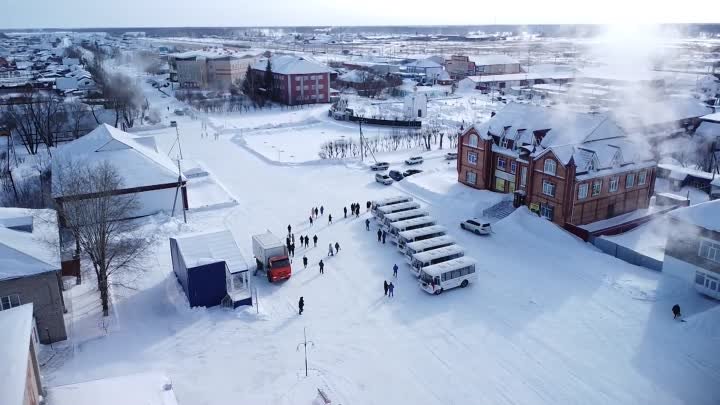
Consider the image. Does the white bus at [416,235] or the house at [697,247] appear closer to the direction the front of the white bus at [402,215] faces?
the white bus

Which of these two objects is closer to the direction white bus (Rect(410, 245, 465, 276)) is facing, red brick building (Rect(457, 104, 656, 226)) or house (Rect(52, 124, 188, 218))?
the house

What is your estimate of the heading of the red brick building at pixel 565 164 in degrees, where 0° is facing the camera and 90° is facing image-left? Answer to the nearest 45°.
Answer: approximately 45°

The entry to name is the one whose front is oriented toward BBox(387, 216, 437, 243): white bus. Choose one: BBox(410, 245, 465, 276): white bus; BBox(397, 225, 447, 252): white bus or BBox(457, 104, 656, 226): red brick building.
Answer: the red brick building

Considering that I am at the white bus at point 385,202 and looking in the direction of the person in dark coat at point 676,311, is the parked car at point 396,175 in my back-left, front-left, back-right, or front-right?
back-left

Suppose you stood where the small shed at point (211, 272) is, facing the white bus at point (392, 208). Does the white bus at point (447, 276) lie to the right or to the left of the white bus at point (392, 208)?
right

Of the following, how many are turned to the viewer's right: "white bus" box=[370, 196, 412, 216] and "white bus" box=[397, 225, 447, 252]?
0

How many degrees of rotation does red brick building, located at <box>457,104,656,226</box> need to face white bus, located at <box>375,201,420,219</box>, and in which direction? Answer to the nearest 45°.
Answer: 0° — it already faces it

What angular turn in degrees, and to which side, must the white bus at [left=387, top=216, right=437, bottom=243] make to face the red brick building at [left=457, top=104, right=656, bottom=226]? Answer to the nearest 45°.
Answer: approximately 180°

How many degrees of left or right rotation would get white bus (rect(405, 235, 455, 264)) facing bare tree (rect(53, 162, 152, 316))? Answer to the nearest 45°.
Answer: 0° — it already faces it
